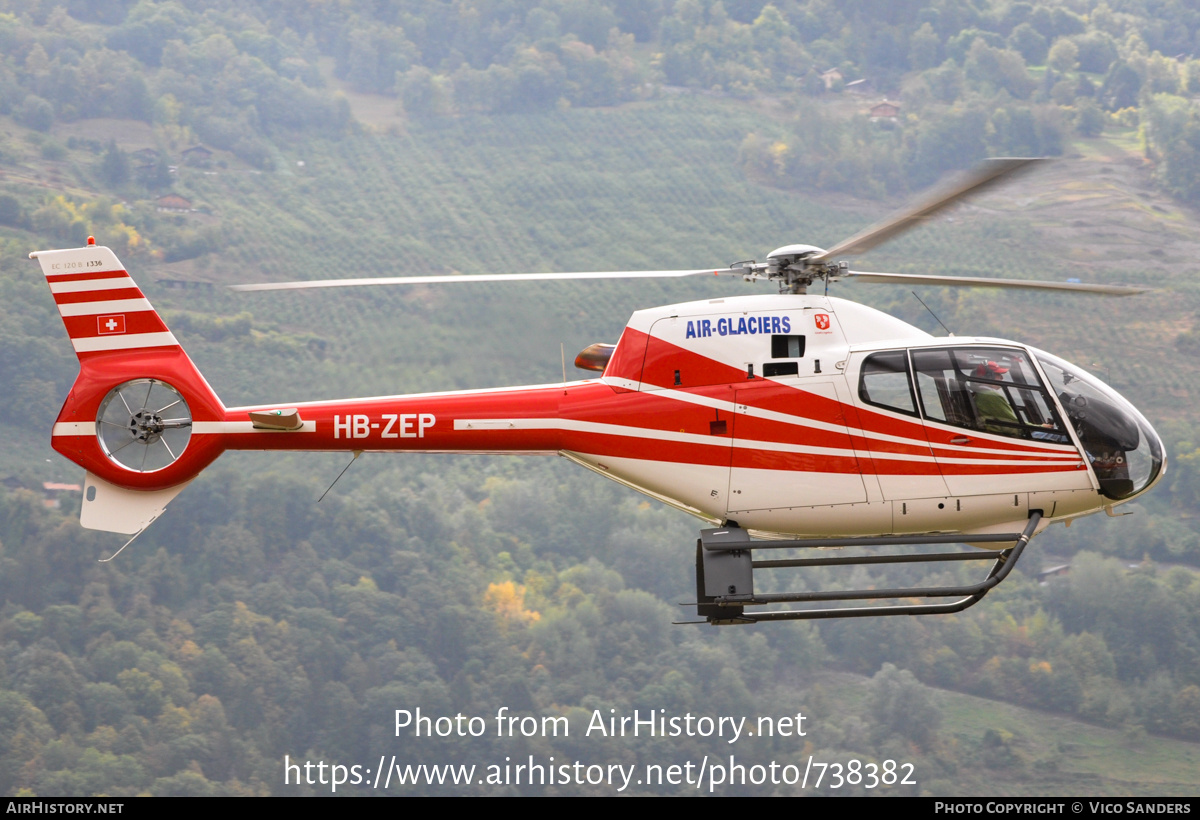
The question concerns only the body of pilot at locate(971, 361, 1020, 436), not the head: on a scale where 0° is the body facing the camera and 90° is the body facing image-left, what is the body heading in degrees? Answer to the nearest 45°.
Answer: approximately 270°

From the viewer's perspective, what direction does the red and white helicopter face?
to the viewer's right
